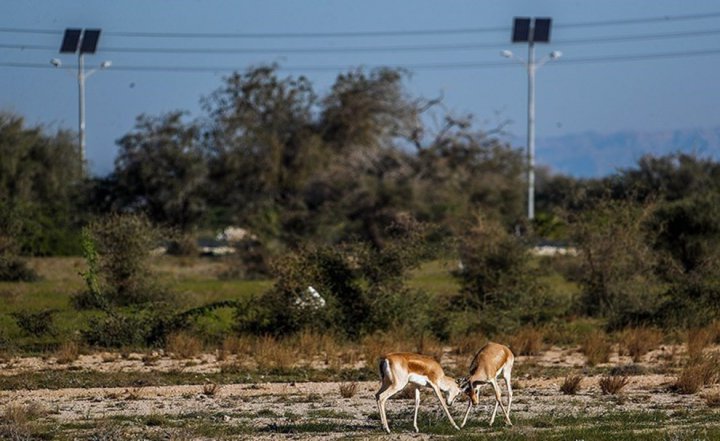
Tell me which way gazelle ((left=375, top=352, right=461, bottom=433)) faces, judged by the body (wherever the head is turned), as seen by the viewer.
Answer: to the viewer's right

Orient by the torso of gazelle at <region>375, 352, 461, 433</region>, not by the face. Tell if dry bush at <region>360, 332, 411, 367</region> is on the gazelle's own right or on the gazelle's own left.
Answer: on the gazelle's own left

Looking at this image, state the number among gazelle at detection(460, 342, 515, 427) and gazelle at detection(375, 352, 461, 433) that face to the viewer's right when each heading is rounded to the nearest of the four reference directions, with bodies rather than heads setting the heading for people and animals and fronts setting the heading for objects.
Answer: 1

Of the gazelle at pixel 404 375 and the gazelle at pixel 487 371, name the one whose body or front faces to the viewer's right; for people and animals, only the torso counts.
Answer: the gazelle at pixel 404 375

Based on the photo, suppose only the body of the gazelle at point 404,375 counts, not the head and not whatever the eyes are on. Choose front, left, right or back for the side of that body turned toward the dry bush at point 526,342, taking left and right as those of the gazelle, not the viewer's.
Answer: left

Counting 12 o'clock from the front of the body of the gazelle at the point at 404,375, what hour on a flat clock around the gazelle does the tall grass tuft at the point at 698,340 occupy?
The tall grass tuft is roughly at 10 o'clock from the gazelle.

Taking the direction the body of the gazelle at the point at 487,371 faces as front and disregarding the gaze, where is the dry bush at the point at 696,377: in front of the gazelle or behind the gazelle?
behind

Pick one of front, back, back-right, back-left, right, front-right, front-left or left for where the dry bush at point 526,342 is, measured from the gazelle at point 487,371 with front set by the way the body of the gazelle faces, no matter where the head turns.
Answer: back-right

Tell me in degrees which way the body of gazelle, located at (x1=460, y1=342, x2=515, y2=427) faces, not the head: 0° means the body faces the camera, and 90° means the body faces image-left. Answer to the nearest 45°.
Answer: approximately 45°

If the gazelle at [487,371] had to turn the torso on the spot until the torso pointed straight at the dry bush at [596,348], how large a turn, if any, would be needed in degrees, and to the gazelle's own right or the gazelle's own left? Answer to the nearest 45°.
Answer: approximately 135° to the gazelle's own right

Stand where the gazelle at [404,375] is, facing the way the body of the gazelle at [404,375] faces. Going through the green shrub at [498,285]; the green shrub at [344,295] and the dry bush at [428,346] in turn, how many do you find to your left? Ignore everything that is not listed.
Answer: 3
